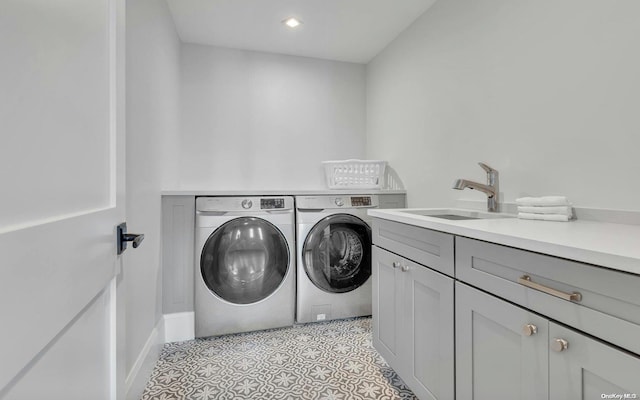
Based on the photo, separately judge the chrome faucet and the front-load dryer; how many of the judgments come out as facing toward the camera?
1

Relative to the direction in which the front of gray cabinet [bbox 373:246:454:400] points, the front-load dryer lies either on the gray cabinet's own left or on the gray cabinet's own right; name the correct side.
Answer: on the gray cabinet's own right

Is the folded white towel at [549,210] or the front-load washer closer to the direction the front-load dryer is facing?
the folded white towel

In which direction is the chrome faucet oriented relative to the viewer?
to the viewer's left

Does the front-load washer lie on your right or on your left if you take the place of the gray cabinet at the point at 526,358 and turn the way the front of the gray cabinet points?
on your right

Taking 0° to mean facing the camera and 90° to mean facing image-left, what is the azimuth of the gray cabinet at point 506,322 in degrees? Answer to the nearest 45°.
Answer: approximately 45°

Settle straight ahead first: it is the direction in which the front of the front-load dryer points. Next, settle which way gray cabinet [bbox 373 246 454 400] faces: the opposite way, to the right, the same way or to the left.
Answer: to the right

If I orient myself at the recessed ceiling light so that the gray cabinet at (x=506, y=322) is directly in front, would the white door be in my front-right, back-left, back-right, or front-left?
front-right

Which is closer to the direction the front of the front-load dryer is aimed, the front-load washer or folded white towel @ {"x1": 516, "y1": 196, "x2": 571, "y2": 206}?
the folded white towel

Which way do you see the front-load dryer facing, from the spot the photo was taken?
facing the viewer

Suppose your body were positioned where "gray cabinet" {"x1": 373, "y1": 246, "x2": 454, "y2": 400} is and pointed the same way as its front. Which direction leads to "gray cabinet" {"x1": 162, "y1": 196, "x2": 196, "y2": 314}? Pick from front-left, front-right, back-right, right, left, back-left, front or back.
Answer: front-right

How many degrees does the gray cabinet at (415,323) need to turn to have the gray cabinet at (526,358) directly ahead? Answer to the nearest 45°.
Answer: approximately 90° to its left

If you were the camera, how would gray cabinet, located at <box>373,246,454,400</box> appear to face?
facing the viewer and to the left of the viewer

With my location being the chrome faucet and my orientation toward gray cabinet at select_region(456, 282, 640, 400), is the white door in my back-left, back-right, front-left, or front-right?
front-right

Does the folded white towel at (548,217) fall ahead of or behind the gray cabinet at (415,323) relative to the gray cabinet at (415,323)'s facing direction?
behind

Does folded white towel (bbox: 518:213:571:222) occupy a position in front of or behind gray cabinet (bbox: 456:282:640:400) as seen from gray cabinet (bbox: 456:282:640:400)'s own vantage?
behind

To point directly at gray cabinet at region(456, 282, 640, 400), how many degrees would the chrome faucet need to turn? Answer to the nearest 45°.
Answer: approximately 90° to its left
